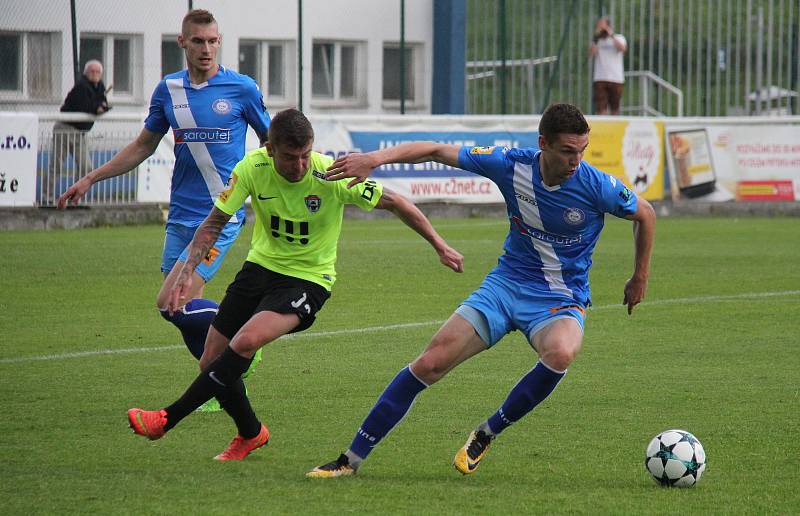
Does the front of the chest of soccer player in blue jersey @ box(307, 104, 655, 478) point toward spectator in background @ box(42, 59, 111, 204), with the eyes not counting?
no

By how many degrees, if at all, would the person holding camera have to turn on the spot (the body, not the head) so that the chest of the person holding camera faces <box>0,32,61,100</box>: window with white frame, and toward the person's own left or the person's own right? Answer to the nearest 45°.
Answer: approximately 90° to the person's own right

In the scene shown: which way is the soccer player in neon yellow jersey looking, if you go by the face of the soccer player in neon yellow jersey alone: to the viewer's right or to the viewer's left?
to the viewer's right

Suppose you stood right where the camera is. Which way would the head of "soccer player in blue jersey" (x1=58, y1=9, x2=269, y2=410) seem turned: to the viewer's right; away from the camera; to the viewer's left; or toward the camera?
toward the camera

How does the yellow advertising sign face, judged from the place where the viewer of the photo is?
facing the viewer

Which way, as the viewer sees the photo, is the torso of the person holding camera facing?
toward the camera

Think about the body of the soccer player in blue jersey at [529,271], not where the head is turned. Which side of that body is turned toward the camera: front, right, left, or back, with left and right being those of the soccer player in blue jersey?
front

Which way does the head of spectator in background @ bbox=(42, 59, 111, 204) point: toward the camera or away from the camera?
toward the camera

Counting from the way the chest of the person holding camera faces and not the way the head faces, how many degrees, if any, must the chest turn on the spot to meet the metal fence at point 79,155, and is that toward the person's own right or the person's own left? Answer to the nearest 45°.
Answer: approximately 45° to the person's own right

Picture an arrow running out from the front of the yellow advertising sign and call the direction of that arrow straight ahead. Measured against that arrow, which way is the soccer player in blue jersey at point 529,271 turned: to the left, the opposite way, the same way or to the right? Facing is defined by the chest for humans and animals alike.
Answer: the same way

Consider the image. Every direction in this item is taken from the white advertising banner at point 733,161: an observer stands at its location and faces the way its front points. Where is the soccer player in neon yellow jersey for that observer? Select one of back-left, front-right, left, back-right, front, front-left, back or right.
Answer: front

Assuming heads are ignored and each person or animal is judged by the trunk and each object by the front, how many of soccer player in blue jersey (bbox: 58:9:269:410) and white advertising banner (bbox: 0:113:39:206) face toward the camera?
2

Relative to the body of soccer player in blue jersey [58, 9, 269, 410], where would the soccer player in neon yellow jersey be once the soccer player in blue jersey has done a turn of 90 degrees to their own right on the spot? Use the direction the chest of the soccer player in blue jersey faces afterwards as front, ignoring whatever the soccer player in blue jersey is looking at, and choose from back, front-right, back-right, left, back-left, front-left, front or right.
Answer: left

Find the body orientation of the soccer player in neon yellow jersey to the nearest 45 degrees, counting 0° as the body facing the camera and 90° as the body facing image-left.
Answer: approximately 0°

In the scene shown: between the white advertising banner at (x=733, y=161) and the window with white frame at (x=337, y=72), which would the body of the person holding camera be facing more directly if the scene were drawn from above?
the white advertising banner

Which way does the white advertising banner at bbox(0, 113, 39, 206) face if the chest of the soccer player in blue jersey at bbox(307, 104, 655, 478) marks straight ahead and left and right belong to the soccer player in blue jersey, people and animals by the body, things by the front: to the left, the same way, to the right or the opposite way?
the same way

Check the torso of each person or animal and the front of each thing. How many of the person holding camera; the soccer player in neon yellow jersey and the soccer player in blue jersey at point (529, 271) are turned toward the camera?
3

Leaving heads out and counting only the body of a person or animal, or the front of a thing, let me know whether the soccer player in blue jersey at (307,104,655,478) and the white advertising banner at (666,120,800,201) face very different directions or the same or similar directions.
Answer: same or similar directions
